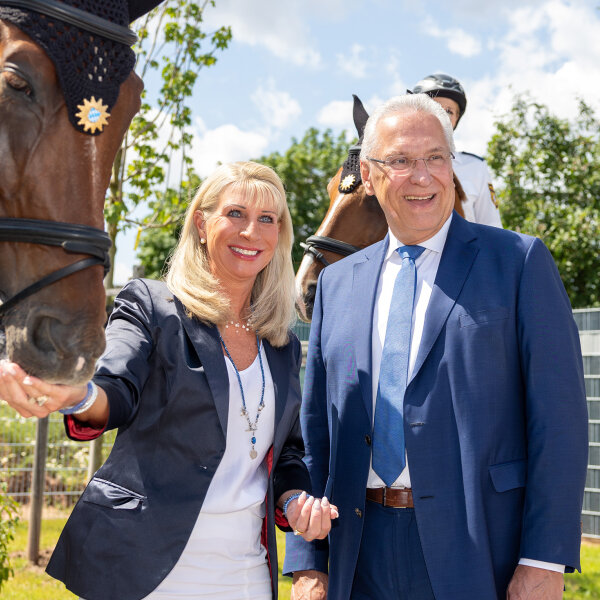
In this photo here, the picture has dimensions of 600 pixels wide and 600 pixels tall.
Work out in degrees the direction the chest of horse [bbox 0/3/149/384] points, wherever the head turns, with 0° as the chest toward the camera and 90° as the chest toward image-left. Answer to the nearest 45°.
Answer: approximately 315°

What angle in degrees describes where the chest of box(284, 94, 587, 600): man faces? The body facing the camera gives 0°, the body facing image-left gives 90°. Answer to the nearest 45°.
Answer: approximately 45°

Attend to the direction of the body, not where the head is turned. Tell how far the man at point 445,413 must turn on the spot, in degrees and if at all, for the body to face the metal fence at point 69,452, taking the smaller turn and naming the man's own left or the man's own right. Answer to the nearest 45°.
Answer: approximately 90° to the man's own right

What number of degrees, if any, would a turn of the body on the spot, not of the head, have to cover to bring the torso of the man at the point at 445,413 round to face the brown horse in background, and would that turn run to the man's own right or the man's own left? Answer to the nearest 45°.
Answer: approximately 135° to the man's own right

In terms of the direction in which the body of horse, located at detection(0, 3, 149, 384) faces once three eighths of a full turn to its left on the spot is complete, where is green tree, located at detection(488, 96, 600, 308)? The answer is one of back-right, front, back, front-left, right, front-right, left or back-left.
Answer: front-right

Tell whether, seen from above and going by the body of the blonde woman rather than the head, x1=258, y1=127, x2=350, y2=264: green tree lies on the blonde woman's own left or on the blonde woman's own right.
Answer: on the blonde woman's own left

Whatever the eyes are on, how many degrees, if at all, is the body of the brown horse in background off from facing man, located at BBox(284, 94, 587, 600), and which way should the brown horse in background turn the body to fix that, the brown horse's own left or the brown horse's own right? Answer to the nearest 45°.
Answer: approximately 45° to the brown horse's own left
